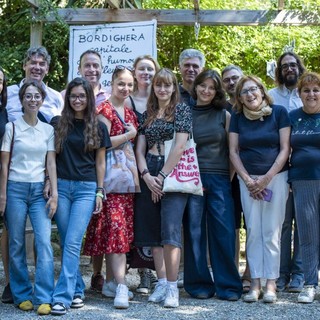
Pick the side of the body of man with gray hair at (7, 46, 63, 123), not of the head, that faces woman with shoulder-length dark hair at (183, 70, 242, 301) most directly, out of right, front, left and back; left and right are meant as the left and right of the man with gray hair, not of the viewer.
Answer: left

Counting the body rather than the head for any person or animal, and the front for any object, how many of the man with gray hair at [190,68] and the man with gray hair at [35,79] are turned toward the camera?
2

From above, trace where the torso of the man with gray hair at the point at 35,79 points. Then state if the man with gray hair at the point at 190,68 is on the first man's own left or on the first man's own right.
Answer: on the first man's own left

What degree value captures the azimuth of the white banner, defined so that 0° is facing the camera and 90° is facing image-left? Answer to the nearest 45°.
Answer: approximately 0°

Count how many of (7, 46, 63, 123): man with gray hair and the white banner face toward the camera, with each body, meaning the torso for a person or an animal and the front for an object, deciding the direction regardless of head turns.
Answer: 2

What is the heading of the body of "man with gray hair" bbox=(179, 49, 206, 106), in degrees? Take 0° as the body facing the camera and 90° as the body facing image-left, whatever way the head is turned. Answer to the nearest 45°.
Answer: approximately 0°
